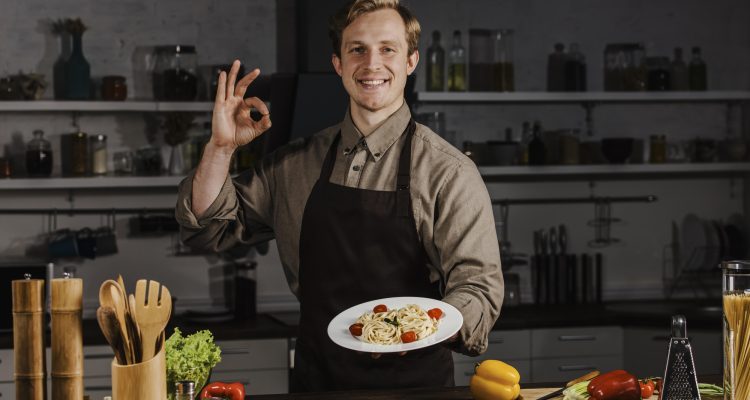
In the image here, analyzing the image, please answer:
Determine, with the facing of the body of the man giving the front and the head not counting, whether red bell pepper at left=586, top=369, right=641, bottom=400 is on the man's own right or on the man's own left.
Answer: on the man's own left

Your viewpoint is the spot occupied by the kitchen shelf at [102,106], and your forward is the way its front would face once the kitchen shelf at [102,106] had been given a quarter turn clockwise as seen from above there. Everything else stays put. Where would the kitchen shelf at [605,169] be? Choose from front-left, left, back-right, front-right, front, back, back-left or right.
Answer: back

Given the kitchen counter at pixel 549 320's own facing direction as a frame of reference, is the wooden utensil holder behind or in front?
in front

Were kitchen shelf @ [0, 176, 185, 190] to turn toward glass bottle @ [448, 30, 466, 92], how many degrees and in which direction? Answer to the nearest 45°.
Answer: approximately 90° to its left

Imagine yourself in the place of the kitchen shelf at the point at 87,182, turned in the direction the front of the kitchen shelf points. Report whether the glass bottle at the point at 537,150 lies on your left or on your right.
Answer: on your left

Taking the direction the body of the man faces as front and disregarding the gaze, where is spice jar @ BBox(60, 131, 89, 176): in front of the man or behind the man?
behind

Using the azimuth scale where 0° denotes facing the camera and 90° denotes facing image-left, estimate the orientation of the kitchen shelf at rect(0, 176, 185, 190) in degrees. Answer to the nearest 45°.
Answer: approximately 0°

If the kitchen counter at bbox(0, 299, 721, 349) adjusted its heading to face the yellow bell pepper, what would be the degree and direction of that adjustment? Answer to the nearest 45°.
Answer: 0° — it already faces it
